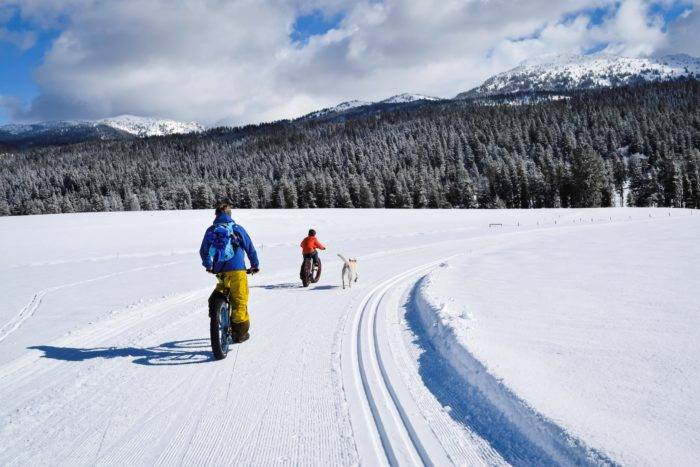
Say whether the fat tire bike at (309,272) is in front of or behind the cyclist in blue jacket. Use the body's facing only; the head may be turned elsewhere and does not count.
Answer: in front

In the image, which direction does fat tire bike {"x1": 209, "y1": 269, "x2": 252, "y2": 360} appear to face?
away from the camera

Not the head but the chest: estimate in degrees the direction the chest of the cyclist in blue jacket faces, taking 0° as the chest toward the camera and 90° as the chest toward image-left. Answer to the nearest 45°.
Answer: approximately 180°

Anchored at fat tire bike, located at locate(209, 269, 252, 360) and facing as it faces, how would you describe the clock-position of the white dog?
The white dog is roughly at 1 o'clock from the fat tire bike.
